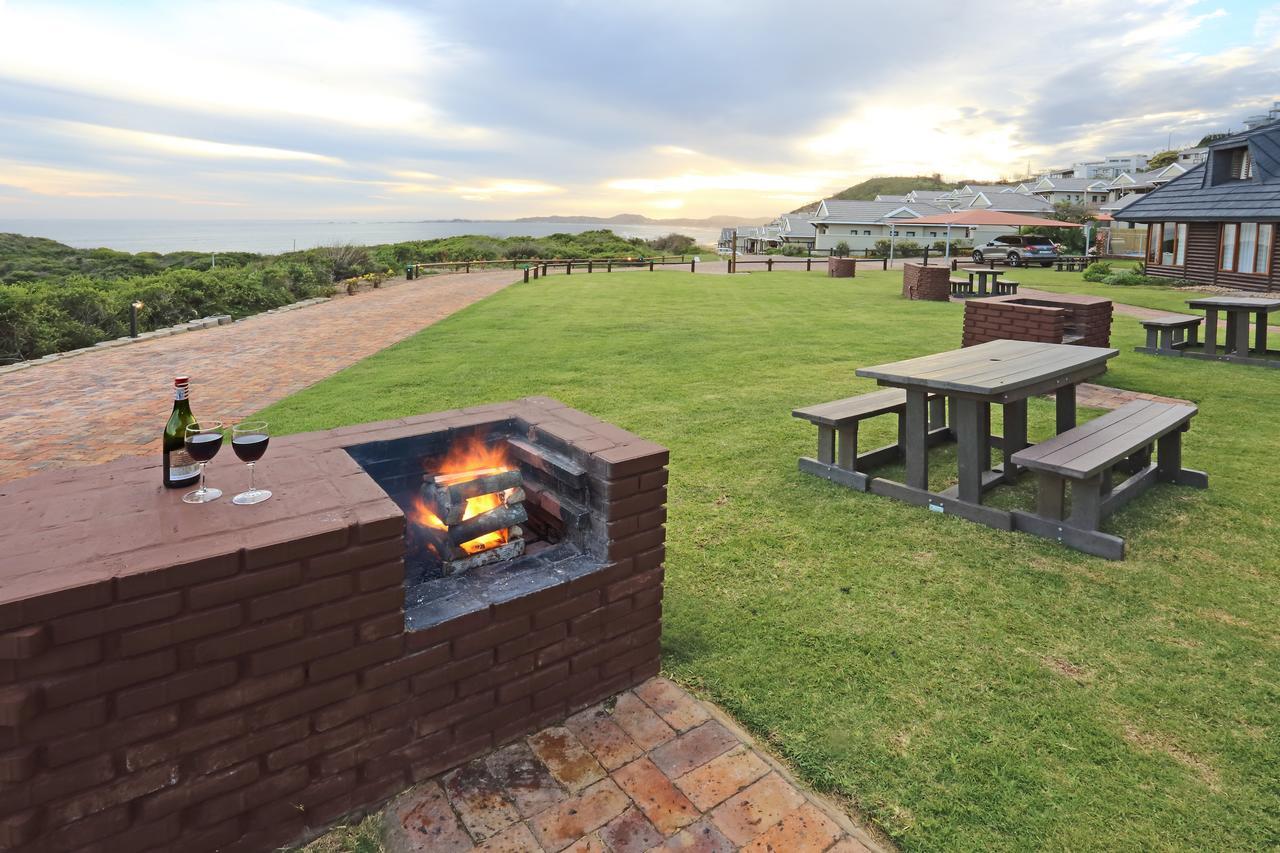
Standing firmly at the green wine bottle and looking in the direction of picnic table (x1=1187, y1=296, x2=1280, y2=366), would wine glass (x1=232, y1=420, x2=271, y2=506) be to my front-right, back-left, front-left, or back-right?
front-right

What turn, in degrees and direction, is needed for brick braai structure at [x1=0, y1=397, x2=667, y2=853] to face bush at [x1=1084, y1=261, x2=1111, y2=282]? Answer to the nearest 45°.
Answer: approximately 90° to its left

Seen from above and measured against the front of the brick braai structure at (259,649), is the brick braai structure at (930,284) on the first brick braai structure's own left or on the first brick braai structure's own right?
on the first brick braai structure's own left

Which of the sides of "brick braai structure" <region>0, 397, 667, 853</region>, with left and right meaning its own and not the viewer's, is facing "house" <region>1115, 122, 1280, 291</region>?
left

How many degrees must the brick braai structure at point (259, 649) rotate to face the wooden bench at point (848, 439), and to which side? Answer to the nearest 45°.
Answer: approximately 90° to its left

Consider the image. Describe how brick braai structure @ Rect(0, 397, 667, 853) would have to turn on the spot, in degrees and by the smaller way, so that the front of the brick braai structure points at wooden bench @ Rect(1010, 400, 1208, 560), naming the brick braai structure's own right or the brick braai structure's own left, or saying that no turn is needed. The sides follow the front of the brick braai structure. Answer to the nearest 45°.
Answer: approximately 45° to the brick braai structure's own left

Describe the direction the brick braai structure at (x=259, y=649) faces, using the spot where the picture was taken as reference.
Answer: facing the viewer and to the right of the viewer
